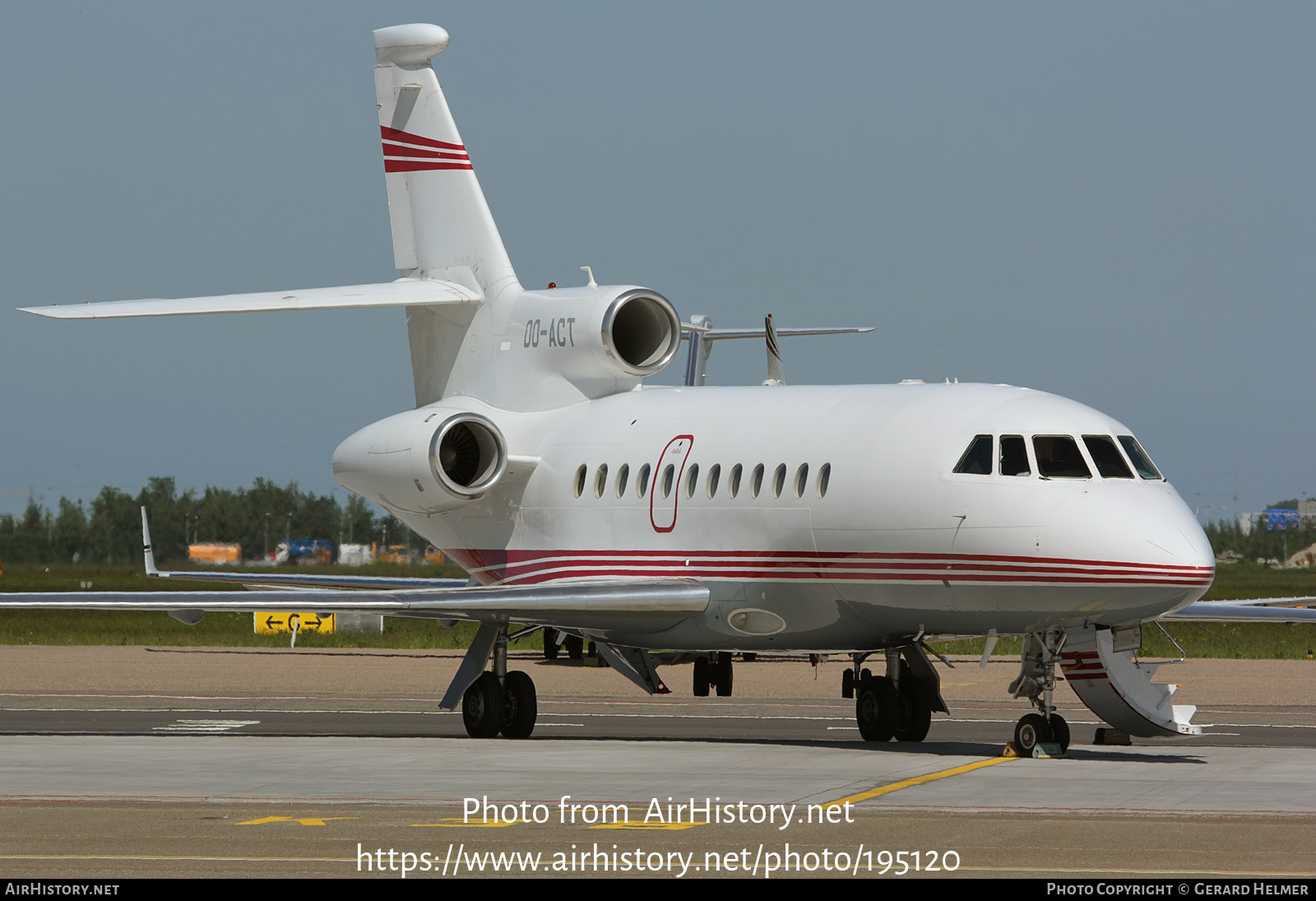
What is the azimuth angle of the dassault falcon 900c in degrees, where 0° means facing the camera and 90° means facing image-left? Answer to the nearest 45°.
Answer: approximately 315°
